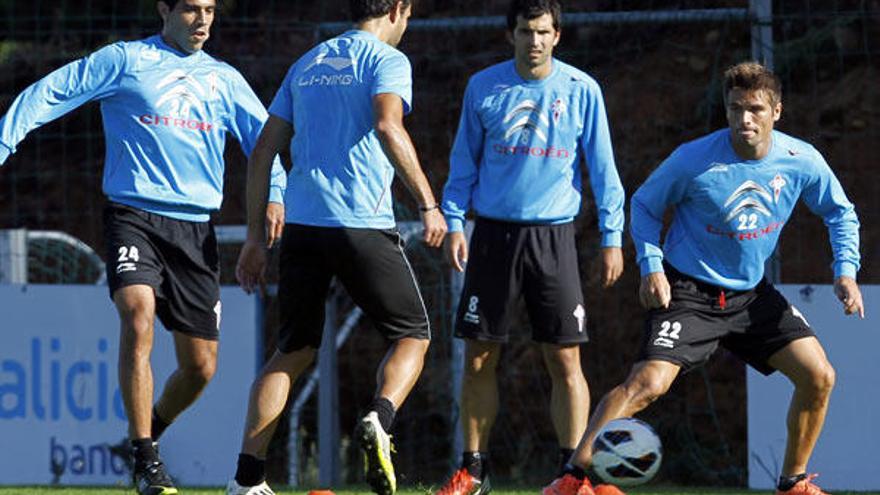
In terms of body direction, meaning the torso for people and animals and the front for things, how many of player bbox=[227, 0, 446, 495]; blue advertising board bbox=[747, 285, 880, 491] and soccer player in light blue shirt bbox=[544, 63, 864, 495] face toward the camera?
2

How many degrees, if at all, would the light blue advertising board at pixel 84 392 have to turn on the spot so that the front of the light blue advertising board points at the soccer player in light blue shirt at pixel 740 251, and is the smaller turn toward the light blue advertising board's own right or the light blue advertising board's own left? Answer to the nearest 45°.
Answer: approximately 45° to the light blue advertising board's own left

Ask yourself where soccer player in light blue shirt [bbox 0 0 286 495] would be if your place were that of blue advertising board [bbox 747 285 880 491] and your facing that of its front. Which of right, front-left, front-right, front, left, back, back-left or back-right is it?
front-right

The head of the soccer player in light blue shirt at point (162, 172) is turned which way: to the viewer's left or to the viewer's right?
to the viewer's right

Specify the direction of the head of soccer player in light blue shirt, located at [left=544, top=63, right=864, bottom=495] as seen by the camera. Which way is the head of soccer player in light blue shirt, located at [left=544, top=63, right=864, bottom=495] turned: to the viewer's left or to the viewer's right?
to the viewer's left

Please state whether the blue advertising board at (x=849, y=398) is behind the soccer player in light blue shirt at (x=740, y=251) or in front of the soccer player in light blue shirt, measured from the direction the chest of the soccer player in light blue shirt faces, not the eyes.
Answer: behind

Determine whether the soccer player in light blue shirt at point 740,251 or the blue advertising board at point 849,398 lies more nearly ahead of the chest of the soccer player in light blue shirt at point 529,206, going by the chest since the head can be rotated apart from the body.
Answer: the soccer player in light blue shirt

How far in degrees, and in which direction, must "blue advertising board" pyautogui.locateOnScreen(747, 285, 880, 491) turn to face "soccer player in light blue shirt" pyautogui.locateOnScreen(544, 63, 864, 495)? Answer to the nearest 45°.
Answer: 0° — it already faces them
